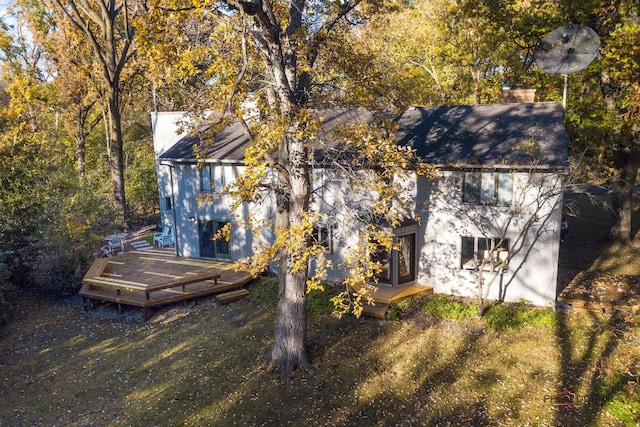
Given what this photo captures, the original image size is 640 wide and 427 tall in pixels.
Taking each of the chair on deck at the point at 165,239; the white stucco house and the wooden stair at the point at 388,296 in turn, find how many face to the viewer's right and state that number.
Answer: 0

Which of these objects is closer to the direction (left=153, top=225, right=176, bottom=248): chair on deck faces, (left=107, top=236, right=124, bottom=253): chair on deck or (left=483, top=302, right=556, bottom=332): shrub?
the chair on deck

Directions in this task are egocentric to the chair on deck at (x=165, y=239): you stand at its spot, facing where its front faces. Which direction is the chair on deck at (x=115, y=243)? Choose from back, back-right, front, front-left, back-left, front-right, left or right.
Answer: front-right

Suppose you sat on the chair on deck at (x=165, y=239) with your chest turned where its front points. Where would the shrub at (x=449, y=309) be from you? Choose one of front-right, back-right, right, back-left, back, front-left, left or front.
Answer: left

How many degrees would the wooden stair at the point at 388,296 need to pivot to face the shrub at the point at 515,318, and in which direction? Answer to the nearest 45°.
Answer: approximately 135° to its left

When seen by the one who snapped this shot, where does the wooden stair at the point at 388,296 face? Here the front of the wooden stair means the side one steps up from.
facing the viewer and to the left of the viewer

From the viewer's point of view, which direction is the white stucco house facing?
toward the camera

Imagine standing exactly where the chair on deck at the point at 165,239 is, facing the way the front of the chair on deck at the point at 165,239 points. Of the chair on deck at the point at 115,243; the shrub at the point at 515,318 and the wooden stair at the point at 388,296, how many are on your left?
2

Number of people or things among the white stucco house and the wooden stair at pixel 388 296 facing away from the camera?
0

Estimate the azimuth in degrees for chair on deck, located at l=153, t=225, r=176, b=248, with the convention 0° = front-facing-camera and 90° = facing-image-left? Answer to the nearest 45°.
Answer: approximately 45°
